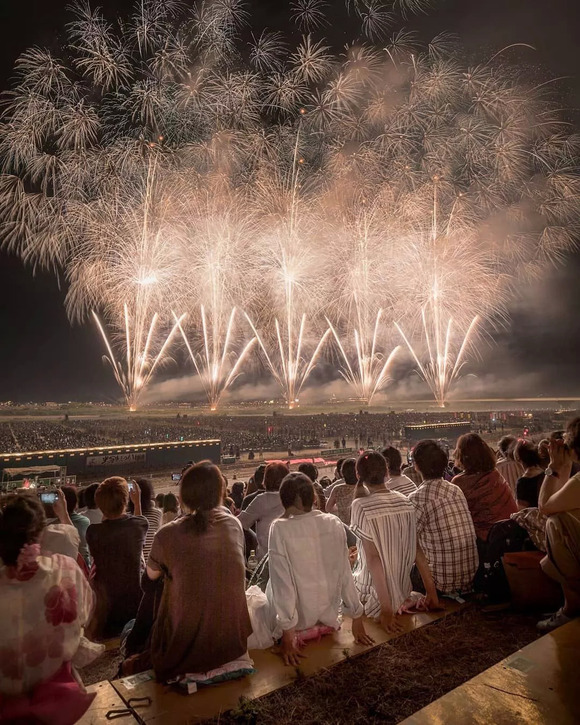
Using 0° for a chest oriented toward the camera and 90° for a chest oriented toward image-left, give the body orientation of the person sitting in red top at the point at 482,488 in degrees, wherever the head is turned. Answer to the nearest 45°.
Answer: approximately 135°

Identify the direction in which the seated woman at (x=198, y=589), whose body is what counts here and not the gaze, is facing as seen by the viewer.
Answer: away from the camera

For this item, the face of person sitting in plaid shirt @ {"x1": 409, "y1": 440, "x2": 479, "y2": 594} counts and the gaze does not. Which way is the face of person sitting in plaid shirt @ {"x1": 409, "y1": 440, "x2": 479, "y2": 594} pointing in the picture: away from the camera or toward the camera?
away from the camera

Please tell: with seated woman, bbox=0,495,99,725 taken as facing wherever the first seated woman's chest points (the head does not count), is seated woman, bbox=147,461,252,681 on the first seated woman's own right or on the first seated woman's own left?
on the first seated woman's own right

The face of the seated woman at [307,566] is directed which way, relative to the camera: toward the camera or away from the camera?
away from the camera

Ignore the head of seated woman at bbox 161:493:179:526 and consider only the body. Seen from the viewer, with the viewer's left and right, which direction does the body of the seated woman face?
facing away from the viewer

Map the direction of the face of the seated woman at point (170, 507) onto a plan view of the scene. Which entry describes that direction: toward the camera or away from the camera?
away from the camera

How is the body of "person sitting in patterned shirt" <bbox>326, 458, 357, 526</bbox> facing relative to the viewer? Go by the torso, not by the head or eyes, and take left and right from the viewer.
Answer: facing away from the viewer

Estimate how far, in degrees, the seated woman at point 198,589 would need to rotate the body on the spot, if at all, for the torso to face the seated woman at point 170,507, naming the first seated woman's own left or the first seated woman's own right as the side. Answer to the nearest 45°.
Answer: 0° — they already face them

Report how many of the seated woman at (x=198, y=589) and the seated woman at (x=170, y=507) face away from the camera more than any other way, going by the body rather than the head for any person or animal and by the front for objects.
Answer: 2

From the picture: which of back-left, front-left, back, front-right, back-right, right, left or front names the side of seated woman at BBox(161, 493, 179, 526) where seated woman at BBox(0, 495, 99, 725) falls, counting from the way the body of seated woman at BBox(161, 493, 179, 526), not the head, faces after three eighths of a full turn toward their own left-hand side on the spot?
front-left

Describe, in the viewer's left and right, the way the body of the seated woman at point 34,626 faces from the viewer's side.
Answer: facing away from the viewer
